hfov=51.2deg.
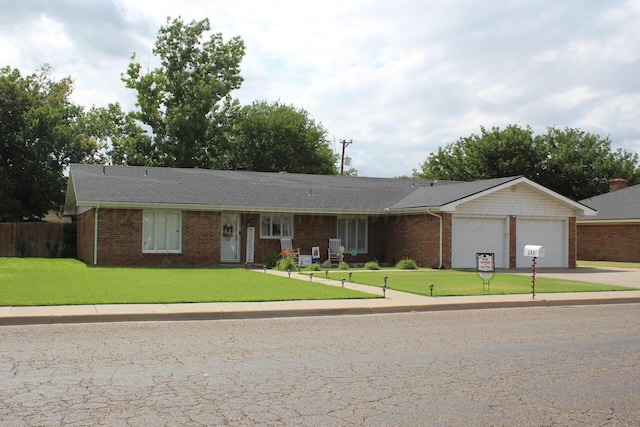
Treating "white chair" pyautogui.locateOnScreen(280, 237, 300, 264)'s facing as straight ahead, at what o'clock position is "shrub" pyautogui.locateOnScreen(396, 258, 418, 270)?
The shrub is roughly at 11 o'clock from the white chair.

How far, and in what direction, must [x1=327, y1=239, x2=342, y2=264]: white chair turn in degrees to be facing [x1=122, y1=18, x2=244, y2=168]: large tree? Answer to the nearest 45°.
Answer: approximately 135° to its right

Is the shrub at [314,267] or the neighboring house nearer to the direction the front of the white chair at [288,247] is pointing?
the shrub

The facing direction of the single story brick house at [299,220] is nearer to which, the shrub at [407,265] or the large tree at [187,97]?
the shrub

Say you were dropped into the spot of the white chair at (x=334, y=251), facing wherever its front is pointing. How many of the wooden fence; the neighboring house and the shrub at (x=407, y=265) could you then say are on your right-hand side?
1

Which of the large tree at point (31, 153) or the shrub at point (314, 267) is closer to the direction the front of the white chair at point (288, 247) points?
the shrub

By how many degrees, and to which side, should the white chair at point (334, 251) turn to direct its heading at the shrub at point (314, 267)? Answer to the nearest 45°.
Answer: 0° — it already faces it

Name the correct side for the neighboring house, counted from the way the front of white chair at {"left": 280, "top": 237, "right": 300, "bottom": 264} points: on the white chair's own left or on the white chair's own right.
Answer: on the white chair's own left

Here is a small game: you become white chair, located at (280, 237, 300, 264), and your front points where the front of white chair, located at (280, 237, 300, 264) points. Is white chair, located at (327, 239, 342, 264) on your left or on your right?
on your left

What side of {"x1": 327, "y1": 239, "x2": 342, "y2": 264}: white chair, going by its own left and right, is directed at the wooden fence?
right

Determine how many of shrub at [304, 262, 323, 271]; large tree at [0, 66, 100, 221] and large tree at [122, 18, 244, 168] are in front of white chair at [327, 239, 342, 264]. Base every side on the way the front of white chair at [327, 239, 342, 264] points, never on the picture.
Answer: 1

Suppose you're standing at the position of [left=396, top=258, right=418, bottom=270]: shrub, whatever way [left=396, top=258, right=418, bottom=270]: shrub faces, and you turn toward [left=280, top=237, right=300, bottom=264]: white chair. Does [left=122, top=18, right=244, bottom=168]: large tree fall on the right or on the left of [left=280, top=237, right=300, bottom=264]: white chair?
right

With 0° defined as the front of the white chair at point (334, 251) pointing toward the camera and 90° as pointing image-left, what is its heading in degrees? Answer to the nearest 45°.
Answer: approximately 0°
